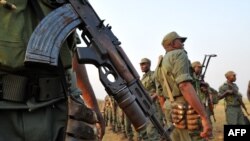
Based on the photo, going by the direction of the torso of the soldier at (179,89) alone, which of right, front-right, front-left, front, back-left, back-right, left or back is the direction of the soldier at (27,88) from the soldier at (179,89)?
back-right

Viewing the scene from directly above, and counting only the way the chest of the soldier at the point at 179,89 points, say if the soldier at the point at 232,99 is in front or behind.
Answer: in front
